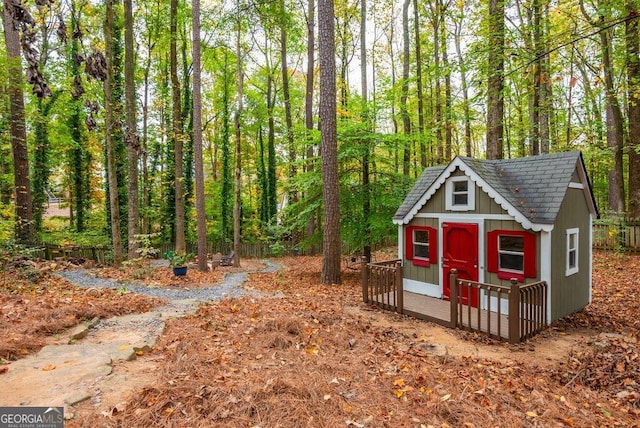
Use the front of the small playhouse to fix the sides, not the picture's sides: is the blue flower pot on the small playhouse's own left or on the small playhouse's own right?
on the small playhouse's own right

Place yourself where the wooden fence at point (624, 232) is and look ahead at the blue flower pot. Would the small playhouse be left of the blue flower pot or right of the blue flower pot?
left

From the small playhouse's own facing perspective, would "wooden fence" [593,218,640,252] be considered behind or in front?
behind

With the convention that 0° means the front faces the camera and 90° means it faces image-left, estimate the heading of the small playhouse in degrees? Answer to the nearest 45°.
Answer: approximately 45°
